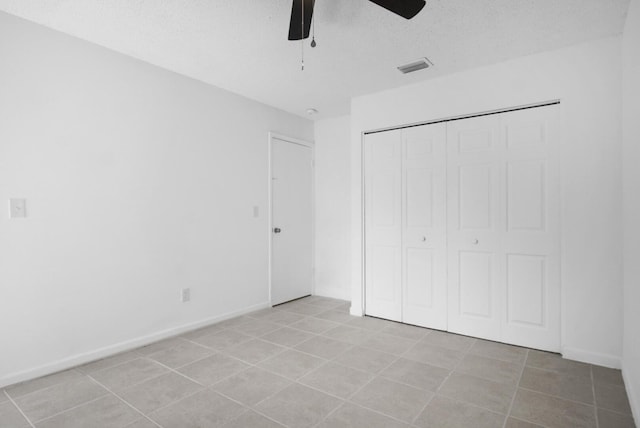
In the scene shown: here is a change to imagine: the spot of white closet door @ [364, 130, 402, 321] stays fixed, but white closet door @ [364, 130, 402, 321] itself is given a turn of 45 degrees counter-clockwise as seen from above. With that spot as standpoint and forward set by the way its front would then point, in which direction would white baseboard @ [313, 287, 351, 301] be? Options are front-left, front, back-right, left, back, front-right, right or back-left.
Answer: back-right

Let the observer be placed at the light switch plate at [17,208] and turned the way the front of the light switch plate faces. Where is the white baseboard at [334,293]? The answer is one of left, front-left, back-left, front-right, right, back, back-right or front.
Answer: left

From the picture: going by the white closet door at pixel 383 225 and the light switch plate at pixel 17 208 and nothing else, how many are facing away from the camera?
0

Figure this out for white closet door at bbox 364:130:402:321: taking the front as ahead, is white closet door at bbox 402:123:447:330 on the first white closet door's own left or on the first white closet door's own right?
on the first white closet door's own left

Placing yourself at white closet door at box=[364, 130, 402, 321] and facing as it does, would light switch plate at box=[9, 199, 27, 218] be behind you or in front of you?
in front

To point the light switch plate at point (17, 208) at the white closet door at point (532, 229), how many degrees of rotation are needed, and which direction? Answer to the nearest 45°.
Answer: approximately 45° to its left

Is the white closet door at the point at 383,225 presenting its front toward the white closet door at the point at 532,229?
no

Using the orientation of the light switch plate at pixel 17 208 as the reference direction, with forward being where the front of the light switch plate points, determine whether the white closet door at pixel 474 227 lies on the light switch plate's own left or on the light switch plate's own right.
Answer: on the light switch plate's own left

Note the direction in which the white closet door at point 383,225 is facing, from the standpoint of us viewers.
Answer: facing the viewer and to the left of the viewer

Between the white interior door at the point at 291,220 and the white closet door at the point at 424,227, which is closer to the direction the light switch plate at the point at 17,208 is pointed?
the white closet door

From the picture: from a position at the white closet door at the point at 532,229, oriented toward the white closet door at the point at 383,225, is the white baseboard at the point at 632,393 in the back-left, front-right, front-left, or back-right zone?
back-left

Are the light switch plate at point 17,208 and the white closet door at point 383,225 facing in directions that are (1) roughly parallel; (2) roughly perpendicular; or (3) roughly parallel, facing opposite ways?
roughly perpendicular

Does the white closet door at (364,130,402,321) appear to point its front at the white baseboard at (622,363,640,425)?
no
